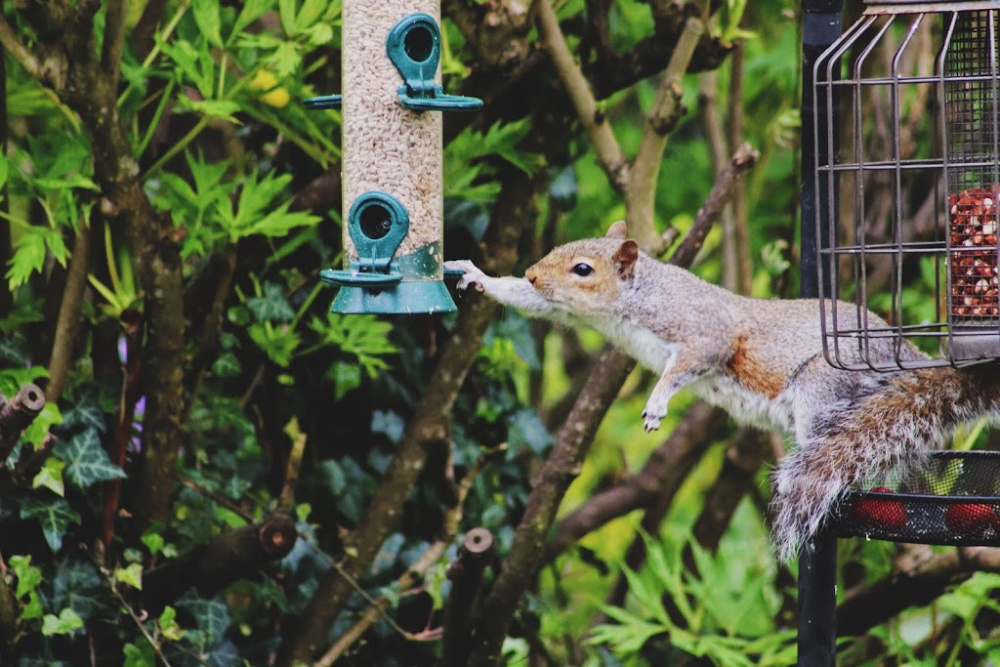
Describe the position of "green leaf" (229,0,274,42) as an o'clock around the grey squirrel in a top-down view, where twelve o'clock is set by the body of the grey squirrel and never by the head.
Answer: The green leaf is roughly at 12 o'clock from the grey squirrel.

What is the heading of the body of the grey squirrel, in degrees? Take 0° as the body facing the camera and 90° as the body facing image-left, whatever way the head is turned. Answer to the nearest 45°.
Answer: approximately 90°

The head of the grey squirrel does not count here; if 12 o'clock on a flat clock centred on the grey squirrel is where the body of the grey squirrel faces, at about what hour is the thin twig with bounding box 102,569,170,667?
The thin twig is roughly at 12 o'clock from the grey squirrel.

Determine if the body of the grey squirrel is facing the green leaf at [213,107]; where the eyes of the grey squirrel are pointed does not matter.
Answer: yes

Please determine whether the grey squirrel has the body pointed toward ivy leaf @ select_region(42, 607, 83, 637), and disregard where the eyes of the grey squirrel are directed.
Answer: yes

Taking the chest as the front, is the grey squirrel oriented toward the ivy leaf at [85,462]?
yes

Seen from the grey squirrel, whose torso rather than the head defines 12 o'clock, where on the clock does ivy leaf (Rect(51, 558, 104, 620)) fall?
The ivy leaf is roughly at 12 o'clock from the grey squirrel.

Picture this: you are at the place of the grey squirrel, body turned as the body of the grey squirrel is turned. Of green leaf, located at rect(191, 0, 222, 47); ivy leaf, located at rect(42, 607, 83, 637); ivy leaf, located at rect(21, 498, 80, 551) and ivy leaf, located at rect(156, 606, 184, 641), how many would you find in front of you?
4

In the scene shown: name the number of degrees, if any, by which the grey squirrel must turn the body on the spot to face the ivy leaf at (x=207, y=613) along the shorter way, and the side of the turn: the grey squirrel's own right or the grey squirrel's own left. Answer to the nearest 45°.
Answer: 0° — it already faces it

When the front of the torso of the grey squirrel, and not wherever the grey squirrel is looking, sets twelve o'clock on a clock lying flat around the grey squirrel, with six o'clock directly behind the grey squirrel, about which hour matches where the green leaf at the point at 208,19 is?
The green leaf is roughly at 12 o'clock from the grey squirrel.

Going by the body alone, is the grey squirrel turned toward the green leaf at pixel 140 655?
yes

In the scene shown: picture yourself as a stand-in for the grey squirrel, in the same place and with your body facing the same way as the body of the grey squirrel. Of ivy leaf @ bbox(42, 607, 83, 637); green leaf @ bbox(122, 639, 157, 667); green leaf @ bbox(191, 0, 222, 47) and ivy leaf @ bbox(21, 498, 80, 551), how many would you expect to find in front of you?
4
